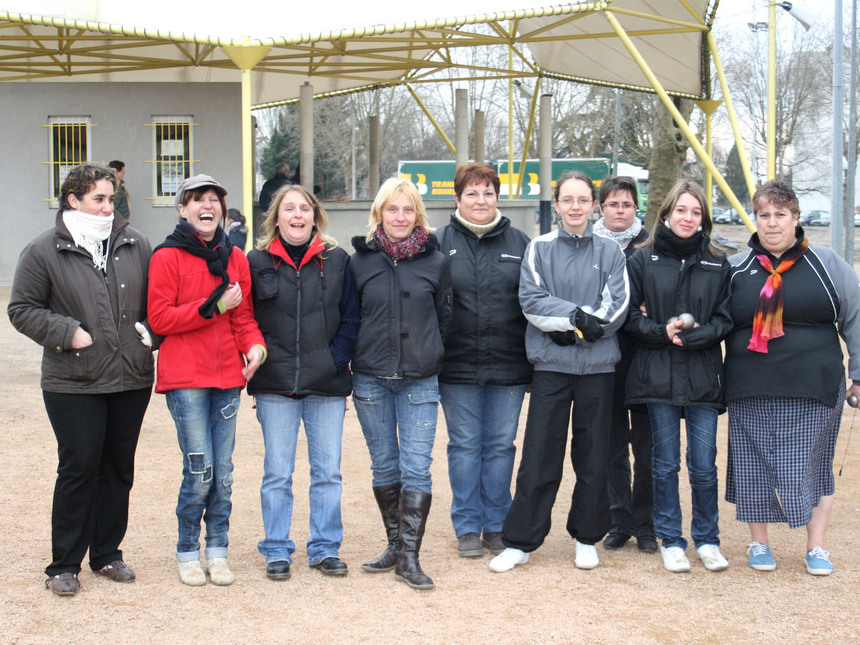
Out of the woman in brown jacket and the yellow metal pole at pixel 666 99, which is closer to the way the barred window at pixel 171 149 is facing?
the woman in brown jacket

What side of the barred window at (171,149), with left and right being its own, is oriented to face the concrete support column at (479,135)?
left

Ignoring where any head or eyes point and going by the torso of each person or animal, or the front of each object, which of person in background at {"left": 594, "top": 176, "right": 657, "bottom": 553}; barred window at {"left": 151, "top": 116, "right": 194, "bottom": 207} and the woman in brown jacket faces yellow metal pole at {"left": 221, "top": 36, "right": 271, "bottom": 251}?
the barred window

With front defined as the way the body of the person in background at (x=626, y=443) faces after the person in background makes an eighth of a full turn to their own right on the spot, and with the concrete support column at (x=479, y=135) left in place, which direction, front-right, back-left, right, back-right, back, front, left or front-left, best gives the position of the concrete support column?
back-right

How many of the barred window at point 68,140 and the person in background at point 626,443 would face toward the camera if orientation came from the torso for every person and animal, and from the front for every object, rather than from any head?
2

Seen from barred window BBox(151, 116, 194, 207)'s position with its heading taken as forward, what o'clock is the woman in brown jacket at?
The woman in brown jacket is roughly at 12 o'clock from the barred window.

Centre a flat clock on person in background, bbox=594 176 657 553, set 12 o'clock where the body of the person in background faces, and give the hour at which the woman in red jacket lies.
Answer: The woman in red jacket is roughly at 2 o'clock from the person in background.

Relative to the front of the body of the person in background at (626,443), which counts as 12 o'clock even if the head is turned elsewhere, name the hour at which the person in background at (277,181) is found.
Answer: the person in background at (277,181) is roughly at 5 o'clock from the person in background at (626,443).

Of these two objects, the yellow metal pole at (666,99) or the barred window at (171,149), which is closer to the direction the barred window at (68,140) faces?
the yellow metal pole

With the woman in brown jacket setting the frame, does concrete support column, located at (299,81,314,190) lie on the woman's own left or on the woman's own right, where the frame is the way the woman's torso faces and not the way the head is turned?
on the woman's own left
